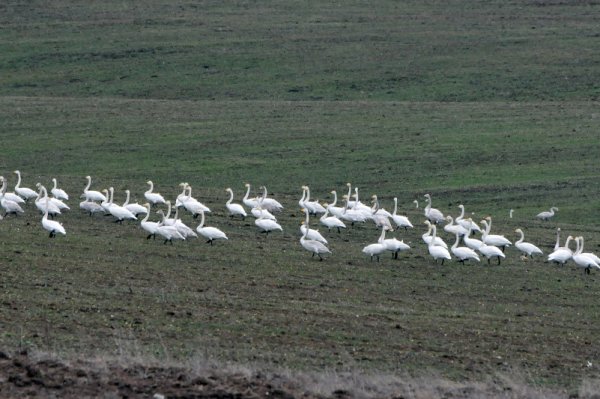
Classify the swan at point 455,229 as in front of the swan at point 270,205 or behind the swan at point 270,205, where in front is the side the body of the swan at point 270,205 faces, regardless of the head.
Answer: behind

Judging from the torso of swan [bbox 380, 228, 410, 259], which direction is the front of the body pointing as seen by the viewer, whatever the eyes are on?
to the viewer's left

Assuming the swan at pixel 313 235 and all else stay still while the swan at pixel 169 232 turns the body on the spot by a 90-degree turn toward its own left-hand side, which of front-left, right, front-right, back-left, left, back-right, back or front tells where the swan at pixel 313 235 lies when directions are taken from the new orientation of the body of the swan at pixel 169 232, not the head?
left

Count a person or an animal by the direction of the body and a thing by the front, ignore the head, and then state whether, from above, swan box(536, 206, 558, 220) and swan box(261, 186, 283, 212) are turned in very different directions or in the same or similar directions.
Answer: very different directions

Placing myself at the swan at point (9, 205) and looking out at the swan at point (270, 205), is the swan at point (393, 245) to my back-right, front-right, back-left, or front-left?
front-right

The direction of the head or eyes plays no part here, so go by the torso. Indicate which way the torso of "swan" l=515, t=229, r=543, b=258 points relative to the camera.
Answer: to the viewer's left

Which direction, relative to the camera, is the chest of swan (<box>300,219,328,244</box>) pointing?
to the viewer's left

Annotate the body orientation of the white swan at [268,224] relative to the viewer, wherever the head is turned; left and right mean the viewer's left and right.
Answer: facing to the left of the viewer
